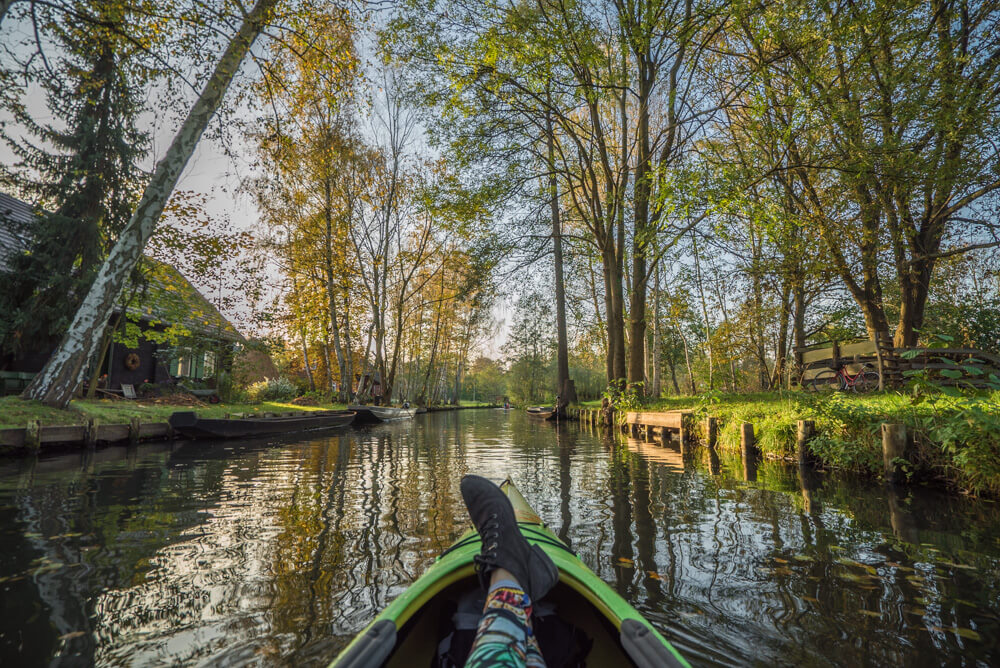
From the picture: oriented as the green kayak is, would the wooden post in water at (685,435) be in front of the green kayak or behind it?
in front

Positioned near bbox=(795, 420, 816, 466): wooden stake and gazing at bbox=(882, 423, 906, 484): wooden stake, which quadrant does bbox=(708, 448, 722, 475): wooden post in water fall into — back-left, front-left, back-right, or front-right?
back-right

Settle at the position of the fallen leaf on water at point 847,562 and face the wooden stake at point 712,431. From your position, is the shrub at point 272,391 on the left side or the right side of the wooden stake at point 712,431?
left

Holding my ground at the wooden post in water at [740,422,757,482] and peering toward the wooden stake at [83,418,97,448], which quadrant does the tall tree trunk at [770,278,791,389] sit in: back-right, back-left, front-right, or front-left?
back-right

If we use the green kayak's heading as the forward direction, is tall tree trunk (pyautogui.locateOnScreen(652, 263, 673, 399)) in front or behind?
in front

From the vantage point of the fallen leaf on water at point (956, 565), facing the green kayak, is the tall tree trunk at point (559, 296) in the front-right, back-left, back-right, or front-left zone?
back-right

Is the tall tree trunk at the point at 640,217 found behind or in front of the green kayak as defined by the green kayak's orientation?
in front

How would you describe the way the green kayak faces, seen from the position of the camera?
facing away from the viewer

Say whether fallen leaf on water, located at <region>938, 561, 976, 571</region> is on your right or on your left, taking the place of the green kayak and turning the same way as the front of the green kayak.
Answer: on your right

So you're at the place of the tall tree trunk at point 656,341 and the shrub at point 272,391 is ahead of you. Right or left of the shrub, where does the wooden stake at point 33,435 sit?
left

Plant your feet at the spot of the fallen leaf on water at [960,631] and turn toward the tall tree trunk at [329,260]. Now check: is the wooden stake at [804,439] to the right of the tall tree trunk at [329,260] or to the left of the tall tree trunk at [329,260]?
right

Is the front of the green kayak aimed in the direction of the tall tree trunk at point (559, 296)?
yes
